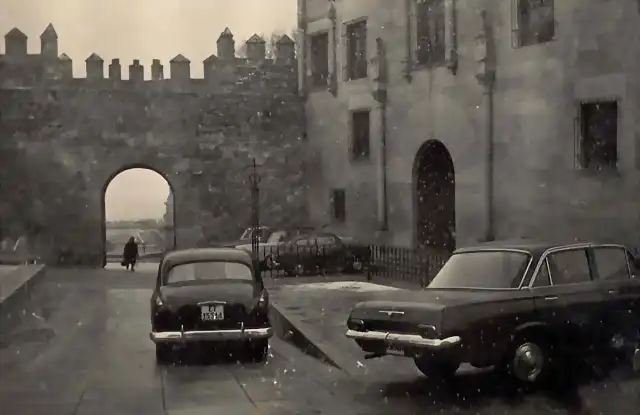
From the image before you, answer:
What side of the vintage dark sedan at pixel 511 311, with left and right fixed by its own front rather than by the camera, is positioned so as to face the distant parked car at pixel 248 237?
left

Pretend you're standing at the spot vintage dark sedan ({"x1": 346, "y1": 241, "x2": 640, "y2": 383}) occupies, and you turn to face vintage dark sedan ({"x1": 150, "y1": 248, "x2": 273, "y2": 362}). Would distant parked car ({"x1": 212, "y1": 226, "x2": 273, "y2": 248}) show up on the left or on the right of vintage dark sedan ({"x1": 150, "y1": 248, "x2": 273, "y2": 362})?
right

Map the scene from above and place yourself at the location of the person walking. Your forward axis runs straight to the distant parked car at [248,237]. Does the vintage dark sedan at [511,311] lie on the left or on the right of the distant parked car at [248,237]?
right

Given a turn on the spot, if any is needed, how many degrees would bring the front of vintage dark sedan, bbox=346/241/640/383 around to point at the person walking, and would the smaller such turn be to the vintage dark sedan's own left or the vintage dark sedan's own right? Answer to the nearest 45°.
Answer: approximately 90° to the vintage dark sedan's own left

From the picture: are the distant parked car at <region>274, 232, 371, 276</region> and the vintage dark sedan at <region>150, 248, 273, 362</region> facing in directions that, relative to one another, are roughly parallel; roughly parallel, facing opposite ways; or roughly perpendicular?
roughly perpendicular

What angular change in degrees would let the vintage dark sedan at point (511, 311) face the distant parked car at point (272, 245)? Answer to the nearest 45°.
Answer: approximately 90° to its left

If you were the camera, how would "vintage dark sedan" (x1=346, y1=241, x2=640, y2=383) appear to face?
facing away from the viewer and to the right of the viewer

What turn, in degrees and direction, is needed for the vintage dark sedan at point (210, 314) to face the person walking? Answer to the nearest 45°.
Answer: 0° — it already faces them

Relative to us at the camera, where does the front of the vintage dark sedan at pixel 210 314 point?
facing away from the viewer
